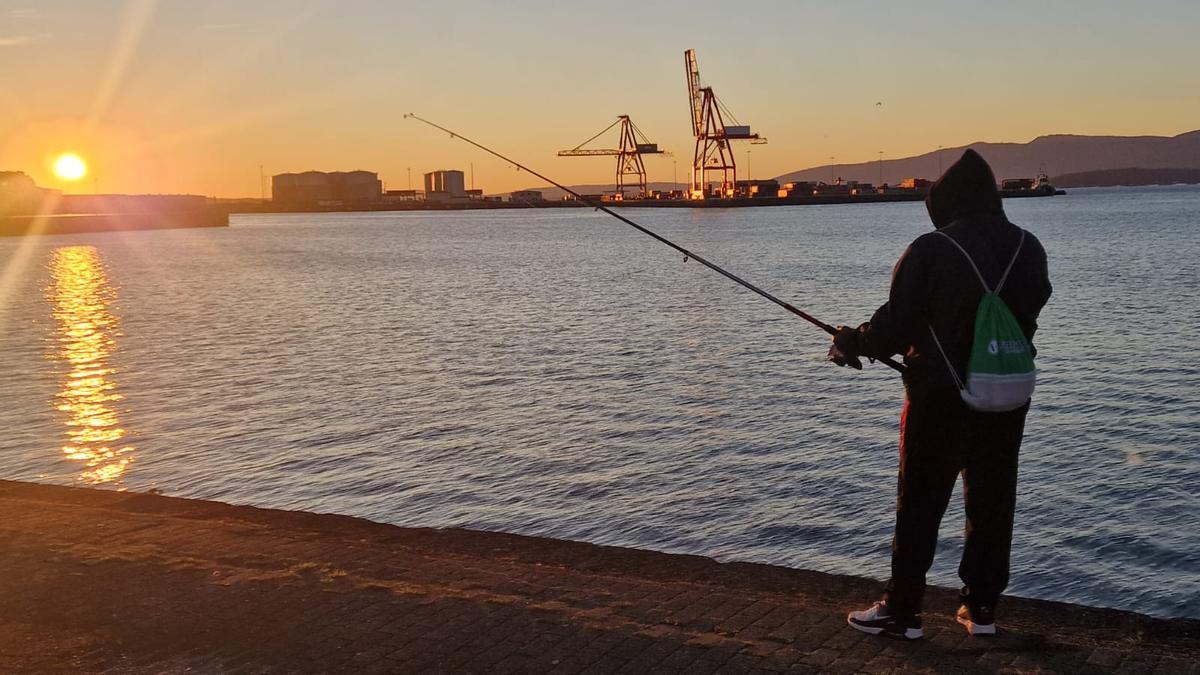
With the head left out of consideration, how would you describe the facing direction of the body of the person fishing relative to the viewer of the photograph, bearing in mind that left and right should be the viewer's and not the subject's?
facing away from the viewer and to the left of the viewer
